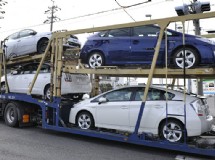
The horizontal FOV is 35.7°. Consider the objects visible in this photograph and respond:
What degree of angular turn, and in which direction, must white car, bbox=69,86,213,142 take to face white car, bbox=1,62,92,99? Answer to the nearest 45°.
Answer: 0° — it already faces it

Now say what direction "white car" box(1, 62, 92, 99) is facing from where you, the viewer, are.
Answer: facing away from the viewer and to the left of the viewer

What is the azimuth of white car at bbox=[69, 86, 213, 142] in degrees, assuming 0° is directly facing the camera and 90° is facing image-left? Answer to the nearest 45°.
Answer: approximately 135°

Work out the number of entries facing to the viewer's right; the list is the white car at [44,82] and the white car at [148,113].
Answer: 0

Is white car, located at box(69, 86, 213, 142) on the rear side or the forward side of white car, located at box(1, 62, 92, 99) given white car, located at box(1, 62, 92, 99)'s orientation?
on the rear side

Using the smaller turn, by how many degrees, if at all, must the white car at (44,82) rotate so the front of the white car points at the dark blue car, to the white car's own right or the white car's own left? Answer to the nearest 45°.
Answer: approximately 180°
